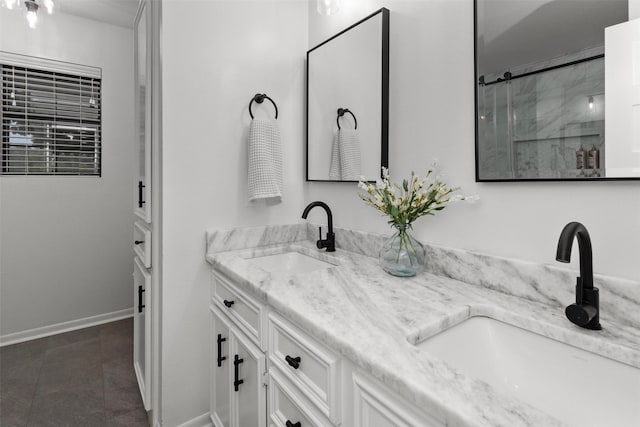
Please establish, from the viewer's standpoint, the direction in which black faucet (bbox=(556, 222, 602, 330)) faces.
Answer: facing the viewer and to the left of the viewer

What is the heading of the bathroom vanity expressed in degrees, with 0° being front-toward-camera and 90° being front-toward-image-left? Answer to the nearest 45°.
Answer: approximately 45°

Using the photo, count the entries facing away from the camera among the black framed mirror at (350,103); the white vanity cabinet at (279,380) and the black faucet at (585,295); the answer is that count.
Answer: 0

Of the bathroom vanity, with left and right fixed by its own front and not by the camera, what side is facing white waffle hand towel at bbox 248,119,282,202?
right

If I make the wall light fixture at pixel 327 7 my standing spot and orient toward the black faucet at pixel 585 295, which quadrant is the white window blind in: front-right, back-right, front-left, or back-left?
back-right

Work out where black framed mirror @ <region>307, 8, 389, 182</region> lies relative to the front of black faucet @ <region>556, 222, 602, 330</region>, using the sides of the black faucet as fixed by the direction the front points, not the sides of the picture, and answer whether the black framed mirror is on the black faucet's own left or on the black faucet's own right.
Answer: on the black faucet's own right

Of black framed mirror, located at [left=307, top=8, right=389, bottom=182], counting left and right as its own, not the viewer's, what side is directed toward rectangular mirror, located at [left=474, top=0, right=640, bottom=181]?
left

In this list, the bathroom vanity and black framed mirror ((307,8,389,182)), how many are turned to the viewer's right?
0

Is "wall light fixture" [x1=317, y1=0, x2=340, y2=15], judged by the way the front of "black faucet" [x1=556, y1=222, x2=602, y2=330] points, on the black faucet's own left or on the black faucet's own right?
on the black faucet's own right

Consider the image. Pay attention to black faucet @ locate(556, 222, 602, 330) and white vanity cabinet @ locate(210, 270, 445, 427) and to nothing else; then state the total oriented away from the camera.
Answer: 0
